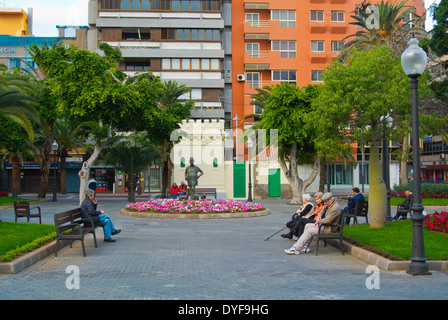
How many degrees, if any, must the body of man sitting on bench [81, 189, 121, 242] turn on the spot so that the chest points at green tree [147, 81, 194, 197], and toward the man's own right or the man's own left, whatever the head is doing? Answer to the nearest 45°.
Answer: approximately 90° to the man's own left

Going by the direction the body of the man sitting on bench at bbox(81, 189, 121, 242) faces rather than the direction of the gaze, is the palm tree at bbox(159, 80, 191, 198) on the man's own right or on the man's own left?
on the man's own left

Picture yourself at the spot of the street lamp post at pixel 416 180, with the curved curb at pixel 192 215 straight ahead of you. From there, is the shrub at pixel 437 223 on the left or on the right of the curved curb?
right

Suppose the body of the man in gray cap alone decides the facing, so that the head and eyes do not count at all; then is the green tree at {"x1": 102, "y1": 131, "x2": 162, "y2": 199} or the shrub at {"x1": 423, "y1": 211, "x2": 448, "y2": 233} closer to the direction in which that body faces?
the green tree

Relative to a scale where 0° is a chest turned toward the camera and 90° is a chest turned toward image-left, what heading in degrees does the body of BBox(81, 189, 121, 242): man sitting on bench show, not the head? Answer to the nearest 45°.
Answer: approximately 270°

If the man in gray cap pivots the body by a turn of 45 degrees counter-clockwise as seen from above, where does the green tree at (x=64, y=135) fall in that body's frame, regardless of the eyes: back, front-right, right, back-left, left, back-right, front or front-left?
right

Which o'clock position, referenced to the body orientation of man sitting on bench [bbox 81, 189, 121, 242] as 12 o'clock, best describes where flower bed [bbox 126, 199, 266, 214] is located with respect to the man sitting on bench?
The flower bed is roughly at 10 o'clock from the man sitting on bench.

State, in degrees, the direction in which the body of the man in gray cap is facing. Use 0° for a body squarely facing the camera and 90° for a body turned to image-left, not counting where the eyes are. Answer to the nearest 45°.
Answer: approximately 90°

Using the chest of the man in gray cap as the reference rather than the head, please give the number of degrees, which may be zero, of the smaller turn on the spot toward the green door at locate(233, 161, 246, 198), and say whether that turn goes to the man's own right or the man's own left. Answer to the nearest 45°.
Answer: approximately 90° to the man's own right

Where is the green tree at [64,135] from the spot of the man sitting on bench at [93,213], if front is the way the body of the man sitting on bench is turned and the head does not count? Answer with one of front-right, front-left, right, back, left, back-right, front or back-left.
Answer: left

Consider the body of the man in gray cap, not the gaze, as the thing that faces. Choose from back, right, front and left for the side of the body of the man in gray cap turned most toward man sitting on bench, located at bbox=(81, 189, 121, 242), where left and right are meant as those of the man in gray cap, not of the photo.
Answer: front

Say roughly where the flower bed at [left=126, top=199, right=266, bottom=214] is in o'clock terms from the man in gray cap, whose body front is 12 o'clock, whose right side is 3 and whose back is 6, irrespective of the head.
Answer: The flower bed is roughly at 2 o'clock from the man in gray cap.

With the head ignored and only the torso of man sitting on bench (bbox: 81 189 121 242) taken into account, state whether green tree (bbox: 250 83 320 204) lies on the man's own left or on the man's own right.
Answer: on the man's own left

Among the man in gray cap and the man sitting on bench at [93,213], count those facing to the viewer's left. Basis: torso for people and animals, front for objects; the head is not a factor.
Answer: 1

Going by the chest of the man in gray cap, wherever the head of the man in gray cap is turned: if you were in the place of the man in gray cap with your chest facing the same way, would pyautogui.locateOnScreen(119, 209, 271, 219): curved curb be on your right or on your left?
on your right

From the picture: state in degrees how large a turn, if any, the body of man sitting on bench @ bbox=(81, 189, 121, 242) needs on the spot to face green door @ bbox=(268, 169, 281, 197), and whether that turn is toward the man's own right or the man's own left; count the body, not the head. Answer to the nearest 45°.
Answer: approximately 45° to the man's own left
